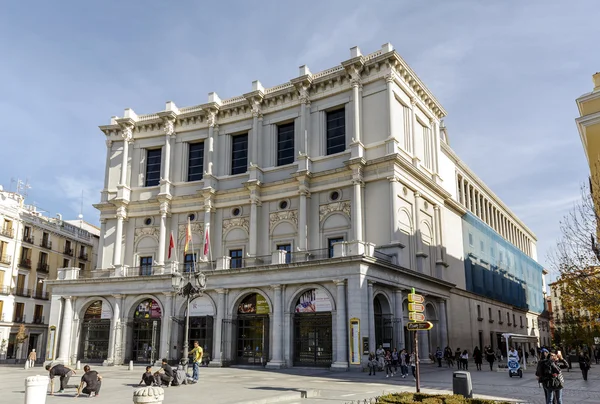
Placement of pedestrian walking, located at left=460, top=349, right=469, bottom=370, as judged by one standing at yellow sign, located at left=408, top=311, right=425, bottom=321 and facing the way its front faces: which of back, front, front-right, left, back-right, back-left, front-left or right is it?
back

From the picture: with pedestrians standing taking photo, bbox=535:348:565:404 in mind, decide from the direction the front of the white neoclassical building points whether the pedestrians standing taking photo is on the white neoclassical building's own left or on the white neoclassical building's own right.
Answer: on the white neoclassical building's own left

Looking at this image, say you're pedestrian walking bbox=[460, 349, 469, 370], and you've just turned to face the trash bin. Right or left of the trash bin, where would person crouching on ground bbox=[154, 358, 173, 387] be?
right

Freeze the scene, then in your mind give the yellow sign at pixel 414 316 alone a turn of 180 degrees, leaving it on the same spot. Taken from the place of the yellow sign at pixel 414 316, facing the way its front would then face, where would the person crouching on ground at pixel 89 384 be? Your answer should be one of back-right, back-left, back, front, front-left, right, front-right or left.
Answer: left

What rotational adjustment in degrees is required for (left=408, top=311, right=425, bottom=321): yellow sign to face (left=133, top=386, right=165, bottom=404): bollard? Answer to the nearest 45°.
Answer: approximately 45° to its right

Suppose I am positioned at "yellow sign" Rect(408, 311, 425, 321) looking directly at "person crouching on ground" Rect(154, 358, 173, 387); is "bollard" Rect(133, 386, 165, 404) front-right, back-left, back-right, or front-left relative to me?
front-left

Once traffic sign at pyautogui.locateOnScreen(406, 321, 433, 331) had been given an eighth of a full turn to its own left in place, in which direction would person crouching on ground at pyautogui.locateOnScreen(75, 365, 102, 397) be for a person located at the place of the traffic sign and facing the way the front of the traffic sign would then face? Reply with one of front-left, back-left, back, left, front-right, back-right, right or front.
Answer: back-right

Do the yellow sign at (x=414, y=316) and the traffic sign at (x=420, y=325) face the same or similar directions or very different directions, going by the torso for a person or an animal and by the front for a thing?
same or similar directions

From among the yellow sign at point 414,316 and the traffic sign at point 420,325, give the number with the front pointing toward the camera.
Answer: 2

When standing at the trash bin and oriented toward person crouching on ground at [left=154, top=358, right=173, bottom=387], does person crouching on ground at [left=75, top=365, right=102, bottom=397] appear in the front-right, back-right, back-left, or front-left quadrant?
front-left

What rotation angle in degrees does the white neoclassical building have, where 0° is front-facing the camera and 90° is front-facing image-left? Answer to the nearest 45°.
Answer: approximately 45°

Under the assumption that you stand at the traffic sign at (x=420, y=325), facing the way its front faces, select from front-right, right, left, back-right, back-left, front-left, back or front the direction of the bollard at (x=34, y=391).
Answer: front-right

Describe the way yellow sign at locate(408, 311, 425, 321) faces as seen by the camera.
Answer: facing the viewer

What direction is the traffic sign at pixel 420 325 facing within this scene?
toward the camera

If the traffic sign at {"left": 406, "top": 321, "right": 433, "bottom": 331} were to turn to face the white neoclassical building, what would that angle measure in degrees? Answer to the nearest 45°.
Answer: approximately 135° to its right
